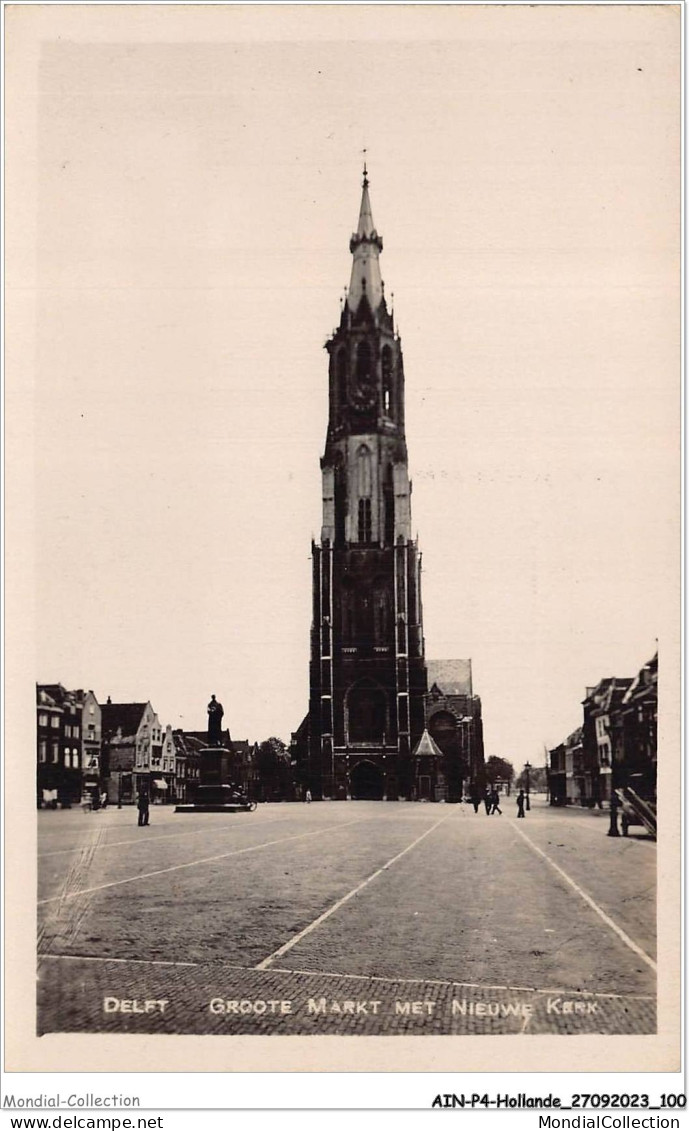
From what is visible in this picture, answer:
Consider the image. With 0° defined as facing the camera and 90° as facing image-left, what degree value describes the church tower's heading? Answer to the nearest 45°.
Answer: approximately 0°
